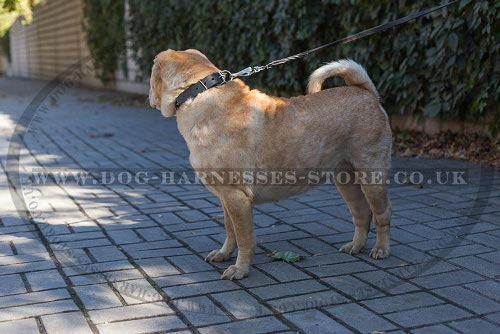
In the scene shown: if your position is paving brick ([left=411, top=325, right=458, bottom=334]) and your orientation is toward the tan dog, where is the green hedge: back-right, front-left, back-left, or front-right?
front-right

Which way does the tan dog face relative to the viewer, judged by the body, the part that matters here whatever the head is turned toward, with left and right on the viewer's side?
facing to the left of the viewer

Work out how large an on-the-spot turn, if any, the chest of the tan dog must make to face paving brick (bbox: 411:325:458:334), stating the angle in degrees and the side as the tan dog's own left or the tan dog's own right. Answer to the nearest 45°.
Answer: approximately 135° to the tan dog's own left

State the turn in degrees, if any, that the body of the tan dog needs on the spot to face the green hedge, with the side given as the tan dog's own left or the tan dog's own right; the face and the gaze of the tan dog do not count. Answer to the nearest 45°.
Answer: approximately 90° to the tan dog's own right

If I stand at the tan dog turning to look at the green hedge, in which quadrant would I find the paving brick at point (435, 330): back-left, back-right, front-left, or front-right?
back-right

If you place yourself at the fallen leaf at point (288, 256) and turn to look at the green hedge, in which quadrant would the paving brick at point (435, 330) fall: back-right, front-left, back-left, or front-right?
back-right

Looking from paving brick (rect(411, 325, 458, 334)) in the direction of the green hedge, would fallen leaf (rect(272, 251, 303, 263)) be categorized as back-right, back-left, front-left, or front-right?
front-left
